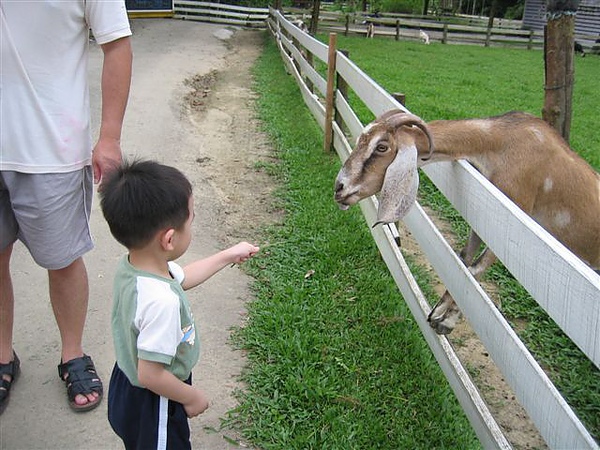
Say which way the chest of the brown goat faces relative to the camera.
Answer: to the viewer's left

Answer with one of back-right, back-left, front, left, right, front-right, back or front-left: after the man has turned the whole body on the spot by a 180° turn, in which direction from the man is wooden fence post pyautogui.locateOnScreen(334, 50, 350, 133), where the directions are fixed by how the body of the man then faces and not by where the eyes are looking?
front-right

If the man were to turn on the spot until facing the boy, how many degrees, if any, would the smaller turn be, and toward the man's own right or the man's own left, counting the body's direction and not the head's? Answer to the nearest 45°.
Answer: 0° — they already face them

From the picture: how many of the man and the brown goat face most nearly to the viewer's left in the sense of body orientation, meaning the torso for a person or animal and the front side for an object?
1

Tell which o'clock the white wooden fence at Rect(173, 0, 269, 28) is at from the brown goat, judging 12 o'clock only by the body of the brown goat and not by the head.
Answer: The white wooden fence is roughly at 2 o'clock from the brown goat.

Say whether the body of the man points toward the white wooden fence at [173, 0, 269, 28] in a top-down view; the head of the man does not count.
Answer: no

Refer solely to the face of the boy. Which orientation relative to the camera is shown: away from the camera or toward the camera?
away from the camera

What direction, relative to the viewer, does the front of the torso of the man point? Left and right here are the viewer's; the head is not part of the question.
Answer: facing the viewer

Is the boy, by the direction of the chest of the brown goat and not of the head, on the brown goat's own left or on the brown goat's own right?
on the brown goat's own left

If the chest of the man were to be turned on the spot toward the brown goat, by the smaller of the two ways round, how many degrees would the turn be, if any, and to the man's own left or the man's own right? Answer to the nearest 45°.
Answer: approximately 90° to the man's own left

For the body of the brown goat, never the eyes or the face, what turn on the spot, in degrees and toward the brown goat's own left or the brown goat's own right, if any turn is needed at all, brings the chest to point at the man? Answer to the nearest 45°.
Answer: approximately 45° to the brown goat's own left

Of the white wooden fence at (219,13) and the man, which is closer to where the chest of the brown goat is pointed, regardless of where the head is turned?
the man

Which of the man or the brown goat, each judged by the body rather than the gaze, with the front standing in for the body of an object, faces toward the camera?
the man

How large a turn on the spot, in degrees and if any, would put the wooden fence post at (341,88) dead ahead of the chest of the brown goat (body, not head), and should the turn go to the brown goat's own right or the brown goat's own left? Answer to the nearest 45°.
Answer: approximately 45° to the brown goat's own right
